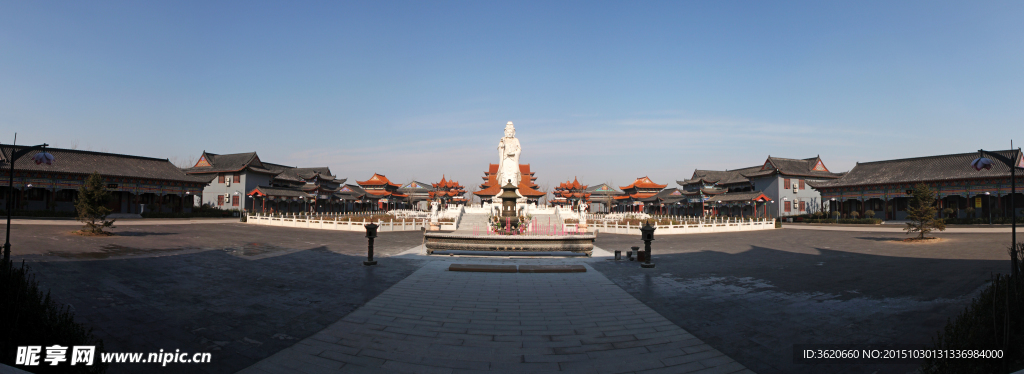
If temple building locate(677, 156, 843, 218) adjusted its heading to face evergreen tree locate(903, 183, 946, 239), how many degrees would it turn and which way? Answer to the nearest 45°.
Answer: approximately 45° to its left

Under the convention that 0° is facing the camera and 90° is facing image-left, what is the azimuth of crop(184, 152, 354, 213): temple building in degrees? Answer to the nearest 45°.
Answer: approximately 315°

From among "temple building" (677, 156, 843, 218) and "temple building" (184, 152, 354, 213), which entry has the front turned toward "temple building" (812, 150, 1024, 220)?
"temple building" (184, 152, 354, 213)

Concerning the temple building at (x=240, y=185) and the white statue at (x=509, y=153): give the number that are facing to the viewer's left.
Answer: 0

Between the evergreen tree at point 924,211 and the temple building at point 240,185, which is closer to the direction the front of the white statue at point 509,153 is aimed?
the evergreen tree

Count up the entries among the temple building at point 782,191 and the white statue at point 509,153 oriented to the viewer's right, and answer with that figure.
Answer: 0

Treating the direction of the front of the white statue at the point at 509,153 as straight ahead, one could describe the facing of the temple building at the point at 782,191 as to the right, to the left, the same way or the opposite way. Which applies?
to the right

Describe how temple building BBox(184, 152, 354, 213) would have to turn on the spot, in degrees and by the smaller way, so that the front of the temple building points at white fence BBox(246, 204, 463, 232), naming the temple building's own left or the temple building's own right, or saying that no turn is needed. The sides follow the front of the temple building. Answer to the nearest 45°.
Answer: approximately 45° to the temple building's own right

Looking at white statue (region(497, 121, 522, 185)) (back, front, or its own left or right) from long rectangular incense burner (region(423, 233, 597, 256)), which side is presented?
front

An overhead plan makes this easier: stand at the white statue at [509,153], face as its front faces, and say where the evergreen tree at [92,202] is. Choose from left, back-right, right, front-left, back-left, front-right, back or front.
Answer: front-right

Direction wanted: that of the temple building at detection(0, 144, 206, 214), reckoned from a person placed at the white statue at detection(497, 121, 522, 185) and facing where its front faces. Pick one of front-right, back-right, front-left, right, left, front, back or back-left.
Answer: right

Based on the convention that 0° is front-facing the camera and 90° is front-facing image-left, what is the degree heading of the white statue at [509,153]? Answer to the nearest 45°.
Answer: approximately 0°

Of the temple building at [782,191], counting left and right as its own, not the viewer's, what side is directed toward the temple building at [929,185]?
left

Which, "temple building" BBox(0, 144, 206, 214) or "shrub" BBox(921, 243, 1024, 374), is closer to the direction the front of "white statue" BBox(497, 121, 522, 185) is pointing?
the shrub

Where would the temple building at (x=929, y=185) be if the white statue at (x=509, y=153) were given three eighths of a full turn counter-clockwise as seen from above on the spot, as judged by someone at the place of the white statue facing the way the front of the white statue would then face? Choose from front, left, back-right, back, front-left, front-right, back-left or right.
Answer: front-right

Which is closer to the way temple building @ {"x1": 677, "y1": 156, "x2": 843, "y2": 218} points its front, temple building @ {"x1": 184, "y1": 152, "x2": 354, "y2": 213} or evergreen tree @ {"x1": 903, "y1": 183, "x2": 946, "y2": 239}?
the temple building

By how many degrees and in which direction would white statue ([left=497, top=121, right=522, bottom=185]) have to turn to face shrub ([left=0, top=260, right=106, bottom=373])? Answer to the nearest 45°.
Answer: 0° — it already faces it

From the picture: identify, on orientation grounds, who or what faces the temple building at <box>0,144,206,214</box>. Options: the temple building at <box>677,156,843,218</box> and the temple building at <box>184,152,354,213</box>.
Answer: the temple building at <box>677,156,843,218</box>
